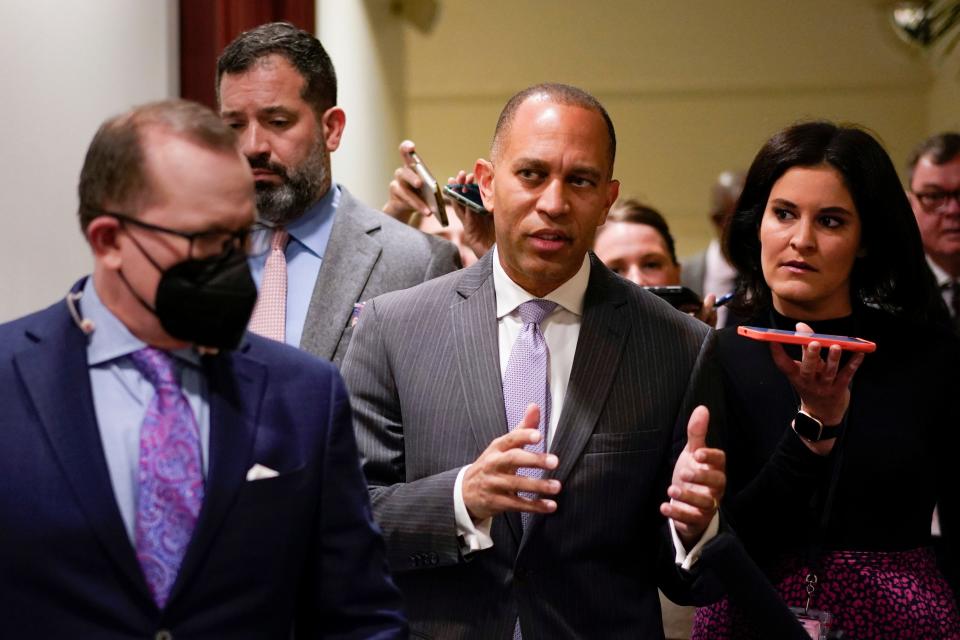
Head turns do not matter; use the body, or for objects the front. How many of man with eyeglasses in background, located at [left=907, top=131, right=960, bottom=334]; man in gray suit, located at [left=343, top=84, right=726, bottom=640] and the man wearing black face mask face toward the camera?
3

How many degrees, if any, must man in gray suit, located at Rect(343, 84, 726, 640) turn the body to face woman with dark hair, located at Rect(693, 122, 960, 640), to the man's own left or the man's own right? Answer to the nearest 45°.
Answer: approximately 135° to the man's own left

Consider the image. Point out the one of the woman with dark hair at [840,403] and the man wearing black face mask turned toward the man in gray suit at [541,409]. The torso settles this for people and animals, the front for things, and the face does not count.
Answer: the woman with dark hair

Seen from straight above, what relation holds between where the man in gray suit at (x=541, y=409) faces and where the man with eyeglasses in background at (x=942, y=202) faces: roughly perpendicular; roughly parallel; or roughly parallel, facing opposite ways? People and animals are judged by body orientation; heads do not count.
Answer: roughly parallel

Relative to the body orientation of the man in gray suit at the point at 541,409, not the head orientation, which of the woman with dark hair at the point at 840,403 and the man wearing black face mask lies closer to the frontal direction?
the man wearing black face mask

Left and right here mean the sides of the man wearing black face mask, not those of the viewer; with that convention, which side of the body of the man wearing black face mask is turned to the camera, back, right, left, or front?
front

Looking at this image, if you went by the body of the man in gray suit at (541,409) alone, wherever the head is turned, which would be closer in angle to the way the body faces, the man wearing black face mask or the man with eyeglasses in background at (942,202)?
the man wearing black face mask

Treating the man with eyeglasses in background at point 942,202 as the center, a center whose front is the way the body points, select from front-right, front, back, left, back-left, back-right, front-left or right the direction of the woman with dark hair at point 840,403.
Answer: front

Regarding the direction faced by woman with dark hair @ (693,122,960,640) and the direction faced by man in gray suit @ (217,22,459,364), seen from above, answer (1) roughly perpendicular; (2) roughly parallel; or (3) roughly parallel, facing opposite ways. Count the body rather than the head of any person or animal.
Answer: roughly parallel

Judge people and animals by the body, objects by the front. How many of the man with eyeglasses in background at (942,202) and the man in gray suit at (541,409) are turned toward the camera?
2

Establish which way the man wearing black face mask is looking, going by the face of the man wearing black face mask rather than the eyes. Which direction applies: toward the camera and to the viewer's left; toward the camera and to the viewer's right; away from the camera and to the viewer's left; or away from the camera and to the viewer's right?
toward the camera and to the viewer's right

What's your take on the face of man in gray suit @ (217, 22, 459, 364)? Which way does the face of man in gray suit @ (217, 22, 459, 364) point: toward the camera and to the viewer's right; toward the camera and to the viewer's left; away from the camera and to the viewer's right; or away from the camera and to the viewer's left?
toward the camera and to the viewer's left

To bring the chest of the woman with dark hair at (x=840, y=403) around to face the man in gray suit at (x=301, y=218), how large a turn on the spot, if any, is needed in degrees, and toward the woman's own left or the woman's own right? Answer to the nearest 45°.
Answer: approximately 45° to the woman's own right

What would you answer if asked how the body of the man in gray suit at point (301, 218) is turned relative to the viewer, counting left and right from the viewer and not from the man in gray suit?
facing the viewer and to the left of the viewer
